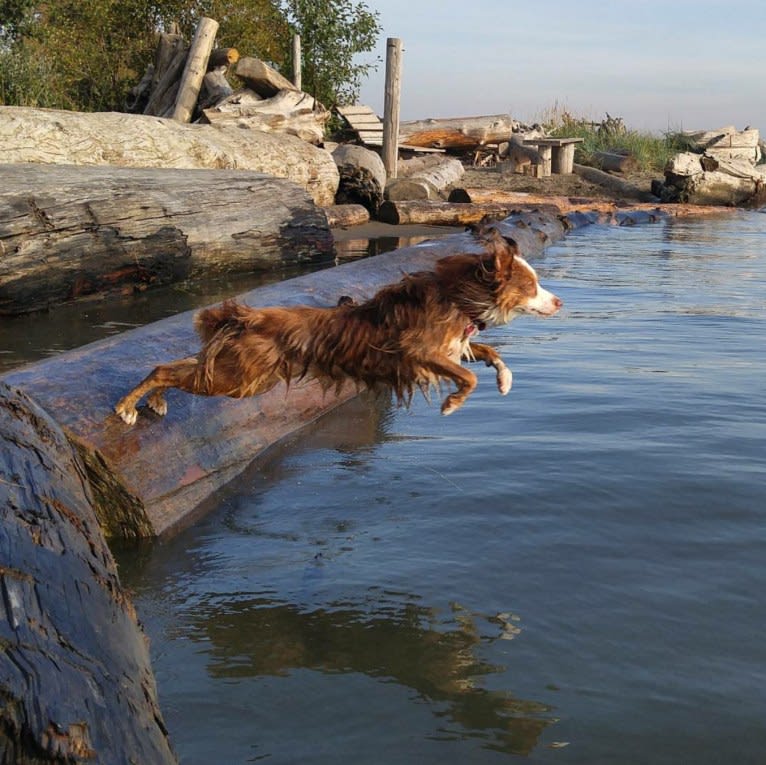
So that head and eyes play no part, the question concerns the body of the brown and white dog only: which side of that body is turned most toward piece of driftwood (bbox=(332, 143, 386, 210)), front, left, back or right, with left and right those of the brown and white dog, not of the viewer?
left

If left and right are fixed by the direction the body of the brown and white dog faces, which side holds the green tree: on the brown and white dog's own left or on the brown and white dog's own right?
on the brown and white dog's own left

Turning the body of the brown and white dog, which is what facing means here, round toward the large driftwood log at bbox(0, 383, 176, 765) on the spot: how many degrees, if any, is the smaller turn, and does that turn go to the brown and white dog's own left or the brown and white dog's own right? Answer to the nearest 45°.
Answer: approximately 90° to the brown and white dog's own right

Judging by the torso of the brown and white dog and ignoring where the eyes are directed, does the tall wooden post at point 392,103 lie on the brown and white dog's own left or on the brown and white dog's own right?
on the brown and white dog's own left

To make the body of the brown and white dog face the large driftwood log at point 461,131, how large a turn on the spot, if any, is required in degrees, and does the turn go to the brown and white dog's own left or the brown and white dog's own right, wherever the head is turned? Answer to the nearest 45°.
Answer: approximately 90° to the brown and white dog's own left

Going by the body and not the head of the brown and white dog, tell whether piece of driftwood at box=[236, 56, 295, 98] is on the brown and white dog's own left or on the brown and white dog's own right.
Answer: on the brown and white dog's own left

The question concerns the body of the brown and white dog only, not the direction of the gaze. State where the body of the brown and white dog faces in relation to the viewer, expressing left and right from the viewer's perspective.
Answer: facing to the right of the viewer

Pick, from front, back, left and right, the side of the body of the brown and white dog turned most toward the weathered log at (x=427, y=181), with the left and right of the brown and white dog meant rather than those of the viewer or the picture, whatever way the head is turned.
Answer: left
